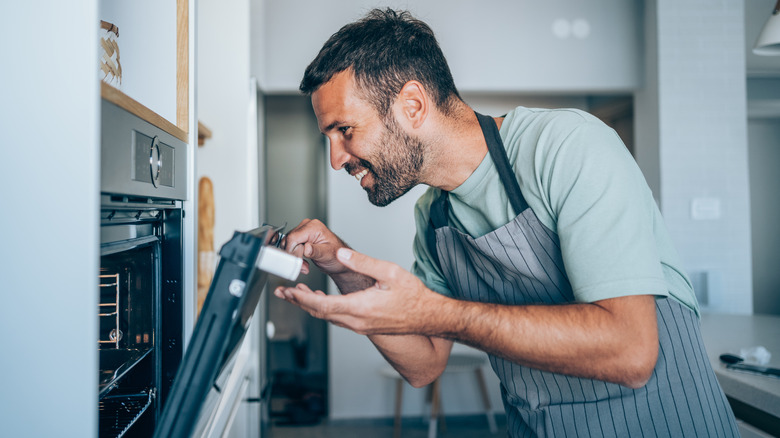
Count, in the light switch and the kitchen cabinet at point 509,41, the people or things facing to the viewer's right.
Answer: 0

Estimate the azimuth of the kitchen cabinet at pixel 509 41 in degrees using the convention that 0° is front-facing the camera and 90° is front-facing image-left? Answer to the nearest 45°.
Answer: approximately 0°

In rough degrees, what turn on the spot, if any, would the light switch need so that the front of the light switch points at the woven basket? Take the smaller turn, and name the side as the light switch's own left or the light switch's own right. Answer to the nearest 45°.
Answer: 0° — it already faces it

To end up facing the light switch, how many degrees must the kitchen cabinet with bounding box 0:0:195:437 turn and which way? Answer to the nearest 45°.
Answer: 0° — it already faces it

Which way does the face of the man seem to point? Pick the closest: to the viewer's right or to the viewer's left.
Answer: to the viewer's left

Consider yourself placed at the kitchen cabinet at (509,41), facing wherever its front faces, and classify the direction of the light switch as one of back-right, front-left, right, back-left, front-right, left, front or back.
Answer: left

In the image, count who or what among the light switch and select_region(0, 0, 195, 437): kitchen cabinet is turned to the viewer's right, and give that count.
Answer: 1

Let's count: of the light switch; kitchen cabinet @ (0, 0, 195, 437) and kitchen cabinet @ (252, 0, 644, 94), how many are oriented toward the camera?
2

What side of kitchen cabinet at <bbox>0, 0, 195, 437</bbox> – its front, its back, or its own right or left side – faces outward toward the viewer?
right
